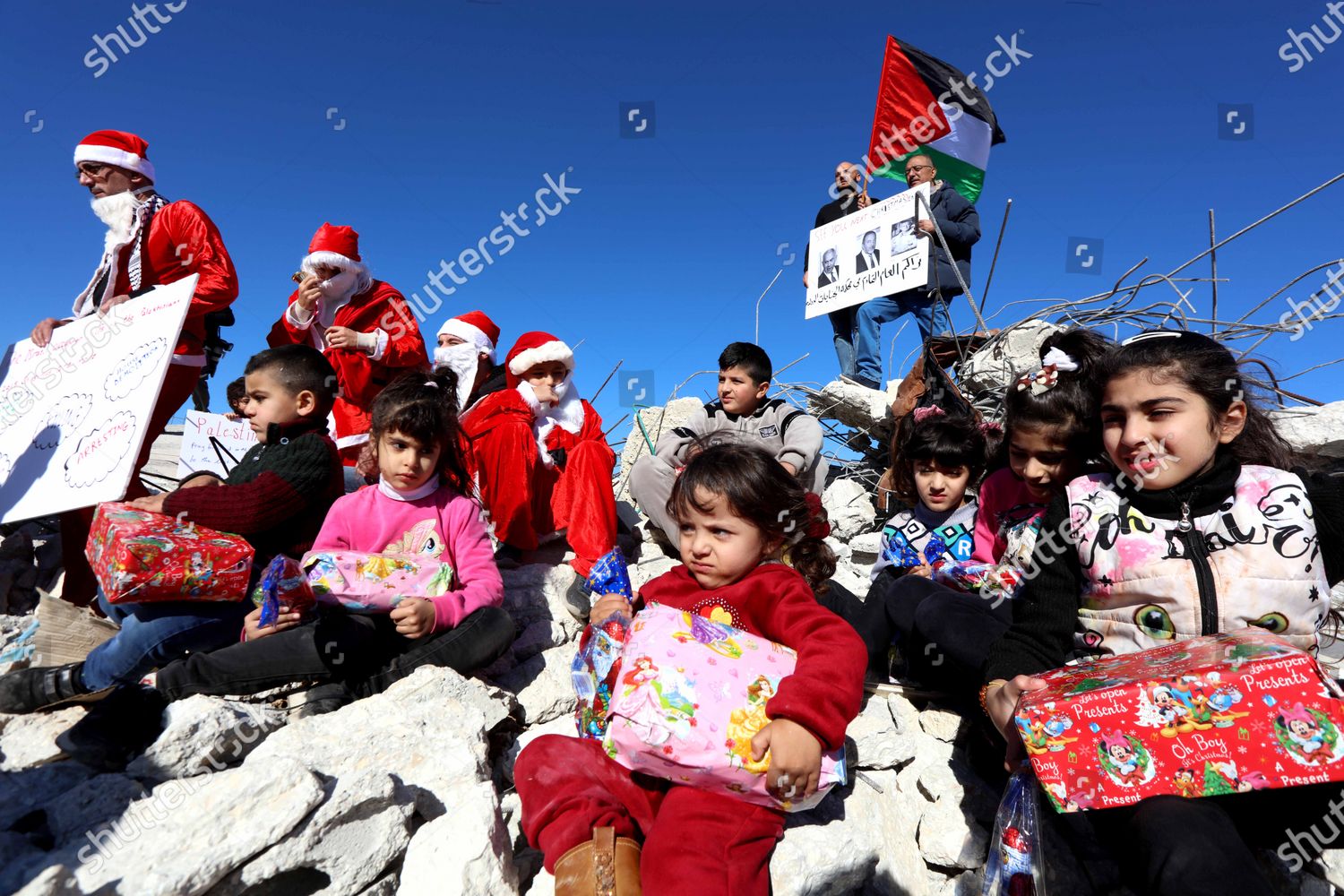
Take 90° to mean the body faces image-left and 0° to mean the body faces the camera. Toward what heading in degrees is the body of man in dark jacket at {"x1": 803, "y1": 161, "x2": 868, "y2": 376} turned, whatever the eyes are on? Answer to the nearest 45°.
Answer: approximately 45°

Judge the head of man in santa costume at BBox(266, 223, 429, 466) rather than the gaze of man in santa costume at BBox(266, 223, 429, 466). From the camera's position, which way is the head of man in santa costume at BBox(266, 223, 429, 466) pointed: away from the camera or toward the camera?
toward the camera

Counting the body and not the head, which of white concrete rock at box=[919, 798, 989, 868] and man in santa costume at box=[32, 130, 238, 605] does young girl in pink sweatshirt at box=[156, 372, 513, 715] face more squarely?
the white concrete rock

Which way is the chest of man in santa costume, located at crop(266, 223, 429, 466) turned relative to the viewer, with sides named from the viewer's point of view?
facing the viewer and to the left of the viewer

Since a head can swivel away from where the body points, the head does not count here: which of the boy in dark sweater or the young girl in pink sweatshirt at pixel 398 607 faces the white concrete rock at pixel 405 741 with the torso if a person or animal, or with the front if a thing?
the young girl in pink sweatshirt

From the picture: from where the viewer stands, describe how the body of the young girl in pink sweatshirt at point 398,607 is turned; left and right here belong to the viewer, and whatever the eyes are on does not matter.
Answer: facing the viewer

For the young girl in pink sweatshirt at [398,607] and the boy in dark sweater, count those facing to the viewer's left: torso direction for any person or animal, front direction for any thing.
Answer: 1

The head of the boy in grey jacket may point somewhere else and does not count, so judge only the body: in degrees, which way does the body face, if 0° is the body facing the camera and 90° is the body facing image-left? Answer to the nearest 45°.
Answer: approximately 45°

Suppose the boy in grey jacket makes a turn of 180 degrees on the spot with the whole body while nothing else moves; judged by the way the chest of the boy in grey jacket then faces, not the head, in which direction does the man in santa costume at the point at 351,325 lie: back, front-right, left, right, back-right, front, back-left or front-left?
back-left

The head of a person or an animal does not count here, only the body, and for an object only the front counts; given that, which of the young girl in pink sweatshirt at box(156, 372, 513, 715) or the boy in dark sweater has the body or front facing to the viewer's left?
the boy in dark sweater
